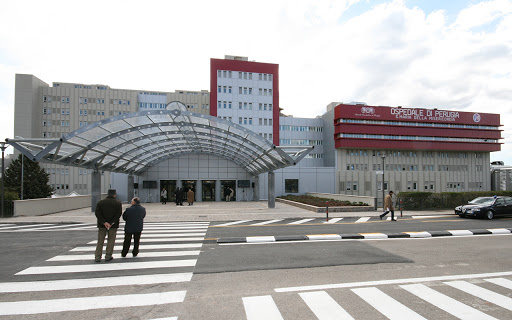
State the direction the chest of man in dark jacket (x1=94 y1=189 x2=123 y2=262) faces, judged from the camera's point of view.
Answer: away from the camera

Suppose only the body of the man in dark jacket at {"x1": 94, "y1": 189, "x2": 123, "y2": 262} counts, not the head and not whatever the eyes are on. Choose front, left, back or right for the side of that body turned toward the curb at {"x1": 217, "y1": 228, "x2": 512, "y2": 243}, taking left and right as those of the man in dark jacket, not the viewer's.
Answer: right

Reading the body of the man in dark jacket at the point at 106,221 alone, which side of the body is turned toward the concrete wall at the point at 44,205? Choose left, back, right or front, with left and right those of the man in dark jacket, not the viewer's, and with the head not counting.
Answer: front

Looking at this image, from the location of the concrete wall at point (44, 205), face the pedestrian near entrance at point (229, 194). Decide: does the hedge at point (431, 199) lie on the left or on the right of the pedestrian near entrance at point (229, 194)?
right

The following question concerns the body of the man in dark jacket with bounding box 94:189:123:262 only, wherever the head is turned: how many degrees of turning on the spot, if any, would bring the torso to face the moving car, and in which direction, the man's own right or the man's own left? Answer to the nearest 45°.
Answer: approximately 90° to the man's own right

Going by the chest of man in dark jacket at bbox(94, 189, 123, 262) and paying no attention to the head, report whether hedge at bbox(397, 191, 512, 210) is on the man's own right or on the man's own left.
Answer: on the man's own right

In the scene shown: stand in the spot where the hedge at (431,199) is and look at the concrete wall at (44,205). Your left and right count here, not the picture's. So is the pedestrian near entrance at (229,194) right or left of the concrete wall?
right

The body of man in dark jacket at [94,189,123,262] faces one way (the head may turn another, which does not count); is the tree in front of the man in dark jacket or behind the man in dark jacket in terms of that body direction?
in front

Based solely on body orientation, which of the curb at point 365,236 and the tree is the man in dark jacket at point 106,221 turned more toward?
the tree

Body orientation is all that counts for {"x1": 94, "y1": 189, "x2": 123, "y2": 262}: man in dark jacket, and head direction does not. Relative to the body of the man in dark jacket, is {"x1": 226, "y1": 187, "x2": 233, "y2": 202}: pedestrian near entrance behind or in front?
in front
